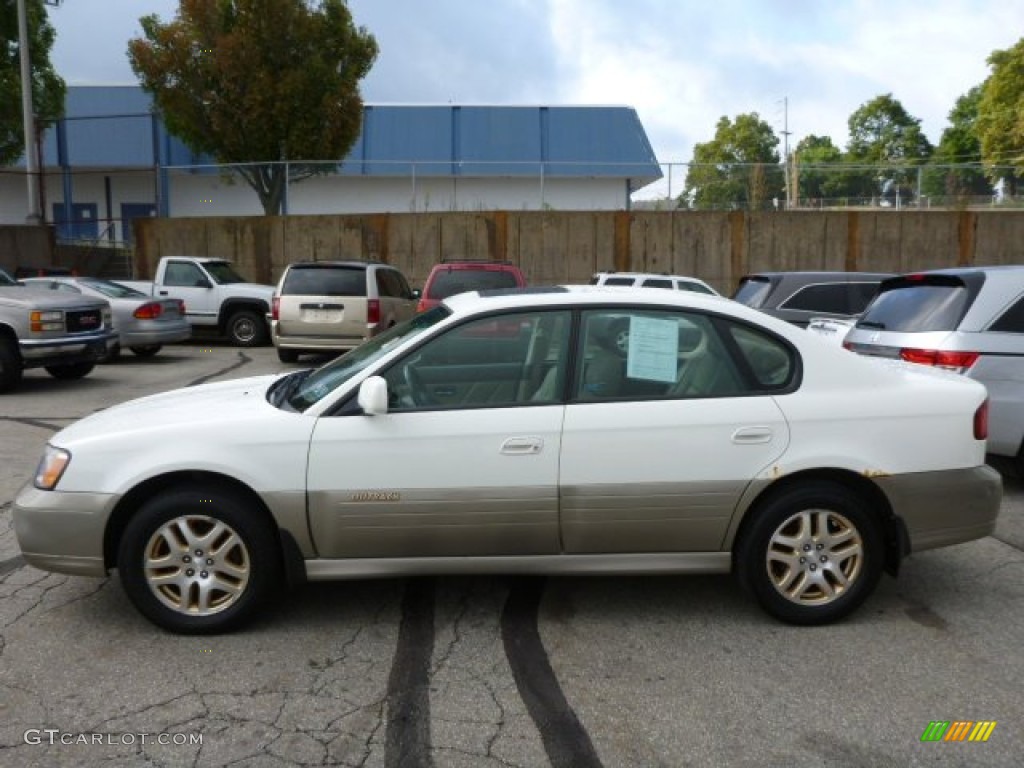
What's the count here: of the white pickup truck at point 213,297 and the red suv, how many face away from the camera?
1

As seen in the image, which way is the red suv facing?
away from the camera

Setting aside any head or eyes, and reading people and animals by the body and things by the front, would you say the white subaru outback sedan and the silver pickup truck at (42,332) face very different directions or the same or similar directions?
very different directions

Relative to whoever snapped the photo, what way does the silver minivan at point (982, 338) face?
facing away from the viewer and to the right of the viewer

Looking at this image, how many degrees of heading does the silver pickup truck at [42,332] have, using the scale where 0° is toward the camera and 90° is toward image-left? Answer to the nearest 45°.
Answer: approximately 315°

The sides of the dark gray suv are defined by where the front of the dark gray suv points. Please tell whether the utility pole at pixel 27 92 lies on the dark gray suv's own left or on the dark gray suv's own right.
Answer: on the dark gray suv's own left

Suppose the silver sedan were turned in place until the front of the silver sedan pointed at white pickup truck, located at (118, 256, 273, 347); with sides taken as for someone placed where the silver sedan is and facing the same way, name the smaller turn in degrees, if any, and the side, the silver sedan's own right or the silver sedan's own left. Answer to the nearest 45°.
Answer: approximately 90° to the silver sedan's own right

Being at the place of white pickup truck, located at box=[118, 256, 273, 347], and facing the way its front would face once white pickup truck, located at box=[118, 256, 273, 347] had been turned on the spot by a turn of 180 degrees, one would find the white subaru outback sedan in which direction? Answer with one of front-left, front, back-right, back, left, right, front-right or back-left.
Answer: back-left

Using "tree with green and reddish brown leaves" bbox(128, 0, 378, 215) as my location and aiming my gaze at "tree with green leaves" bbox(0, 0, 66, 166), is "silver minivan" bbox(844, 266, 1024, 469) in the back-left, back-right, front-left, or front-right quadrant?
back-left

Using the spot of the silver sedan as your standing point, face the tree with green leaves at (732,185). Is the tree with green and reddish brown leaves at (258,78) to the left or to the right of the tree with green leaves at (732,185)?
left

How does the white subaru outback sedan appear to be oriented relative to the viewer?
to the viewer's left

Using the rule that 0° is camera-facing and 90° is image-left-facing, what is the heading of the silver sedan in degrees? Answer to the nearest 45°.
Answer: approximately 135°

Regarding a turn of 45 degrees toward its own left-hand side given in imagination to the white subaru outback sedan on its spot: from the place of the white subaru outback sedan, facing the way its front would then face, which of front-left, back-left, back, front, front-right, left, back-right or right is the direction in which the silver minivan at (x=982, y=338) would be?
back

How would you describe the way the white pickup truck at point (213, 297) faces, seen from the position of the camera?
facing the viewer and to the right of the viewer

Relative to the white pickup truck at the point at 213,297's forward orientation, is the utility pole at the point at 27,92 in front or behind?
behind

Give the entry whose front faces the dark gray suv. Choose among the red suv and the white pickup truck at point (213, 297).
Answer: the white pickup truck

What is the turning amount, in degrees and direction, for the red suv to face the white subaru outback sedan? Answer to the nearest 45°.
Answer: approximately 180°

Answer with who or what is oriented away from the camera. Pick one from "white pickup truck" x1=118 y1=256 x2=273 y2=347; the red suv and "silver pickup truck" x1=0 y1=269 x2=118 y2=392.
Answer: the red suv

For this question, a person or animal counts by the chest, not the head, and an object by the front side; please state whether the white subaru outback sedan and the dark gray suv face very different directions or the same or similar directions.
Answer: very different directions

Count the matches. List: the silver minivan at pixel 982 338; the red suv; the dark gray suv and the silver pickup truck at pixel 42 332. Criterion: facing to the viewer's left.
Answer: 0
